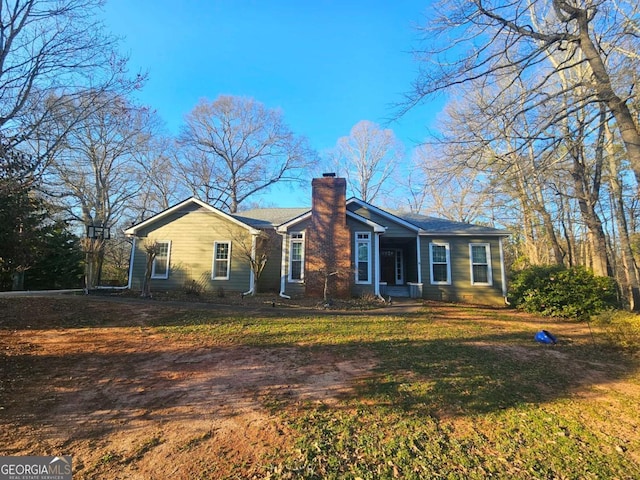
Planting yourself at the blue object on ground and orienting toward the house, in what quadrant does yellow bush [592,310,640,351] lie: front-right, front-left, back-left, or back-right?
back-right

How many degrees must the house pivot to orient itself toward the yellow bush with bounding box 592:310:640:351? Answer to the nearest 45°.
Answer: approximately 45° to its left

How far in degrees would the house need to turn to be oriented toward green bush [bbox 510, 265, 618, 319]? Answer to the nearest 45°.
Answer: approximately 45° to its left

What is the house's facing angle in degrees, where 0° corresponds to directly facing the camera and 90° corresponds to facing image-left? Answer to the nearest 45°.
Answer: approximately 0°

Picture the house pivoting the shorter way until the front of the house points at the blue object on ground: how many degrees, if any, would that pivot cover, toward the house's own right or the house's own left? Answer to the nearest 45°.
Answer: approximately 45° to the house's own left
